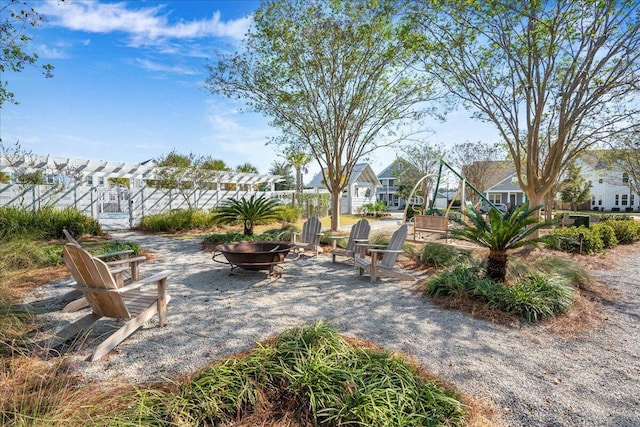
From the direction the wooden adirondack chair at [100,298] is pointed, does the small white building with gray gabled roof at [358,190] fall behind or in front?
in front

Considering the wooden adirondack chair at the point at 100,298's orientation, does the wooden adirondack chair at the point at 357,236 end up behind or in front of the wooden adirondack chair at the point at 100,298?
in front

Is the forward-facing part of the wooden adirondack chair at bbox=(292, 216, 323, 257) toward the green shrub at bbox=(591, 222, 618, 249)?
no

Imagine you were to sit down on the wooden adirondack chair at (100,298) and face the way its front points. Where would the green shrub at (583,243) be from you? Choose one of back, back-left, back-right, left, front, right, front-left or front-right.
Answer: front-right

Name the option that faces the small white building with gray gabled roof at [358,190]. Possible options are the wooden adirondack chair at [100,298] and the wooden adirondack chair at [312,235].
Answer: the wooden adirondack chair at [100,298]

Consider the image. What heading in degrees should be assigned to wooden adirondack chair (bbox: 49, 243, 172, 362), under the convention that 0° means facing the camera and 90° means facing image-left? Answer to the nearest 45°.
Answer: approximately 225°

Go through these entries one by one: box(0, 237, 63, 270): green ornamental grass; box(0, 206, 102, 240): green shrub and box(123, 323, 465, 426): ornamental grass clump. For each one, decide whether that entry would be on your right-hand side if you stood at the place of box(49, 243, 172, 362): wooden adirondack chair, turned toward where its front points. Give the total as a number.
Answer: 1

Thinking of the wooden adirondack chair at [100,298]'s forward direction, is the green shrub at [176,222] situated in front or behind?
in front

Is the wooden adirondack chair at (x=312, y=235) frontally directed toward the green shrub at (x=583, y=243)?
no

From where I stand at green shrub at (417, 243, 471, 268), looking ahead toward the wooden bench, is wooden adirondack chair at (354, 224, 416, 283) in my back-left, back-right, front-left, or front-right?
back-left

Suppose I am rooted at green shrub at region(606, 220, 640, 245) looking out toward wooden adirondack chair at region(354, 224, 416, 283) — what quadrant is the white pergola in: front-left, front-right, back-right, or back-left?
front-right

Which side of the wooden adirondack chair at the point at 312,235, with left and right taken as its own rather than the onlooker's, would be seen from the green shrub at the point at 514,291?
left

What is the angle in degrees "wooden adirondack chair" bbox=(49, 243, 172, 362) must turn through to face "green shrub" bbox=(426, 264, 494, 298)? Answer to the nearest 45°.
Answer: approximately 45° to its right

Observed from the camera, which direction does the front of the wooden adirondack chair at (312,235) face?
facing the viewer and to the left of the viewer
